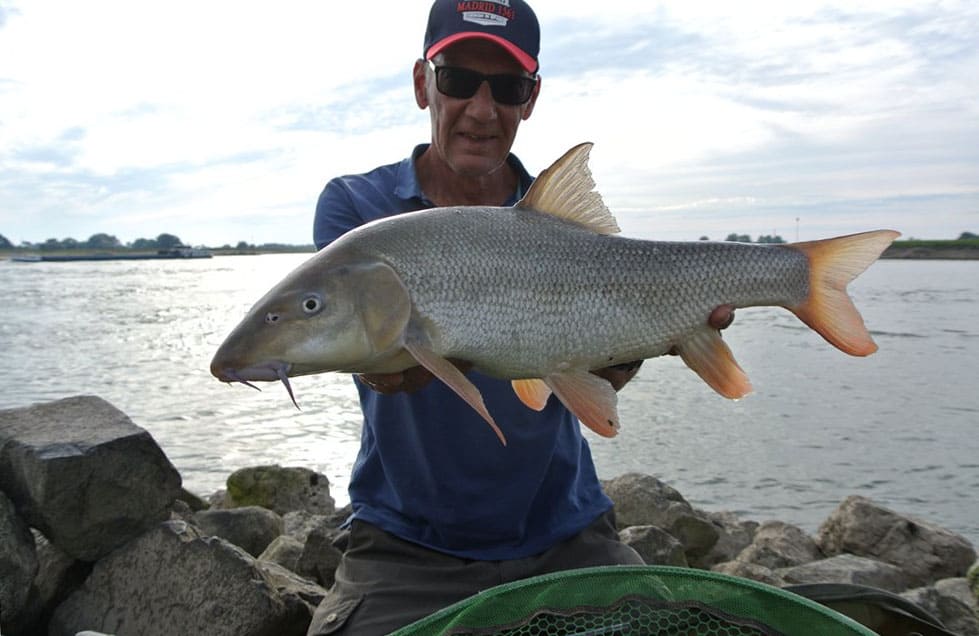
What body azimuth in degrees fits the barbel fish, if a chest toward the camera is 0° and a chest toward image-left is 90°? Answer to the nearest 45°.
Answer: approximately 90°

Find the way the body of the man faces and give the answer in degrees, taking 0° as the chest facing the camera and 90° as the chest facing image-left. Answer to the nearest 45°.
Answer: approximately 0°

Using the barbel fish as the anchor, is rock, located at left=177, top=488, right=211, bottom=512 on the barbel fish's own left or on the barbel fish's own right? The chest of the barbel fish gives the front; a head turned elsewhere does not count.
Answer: on the barbel fish's own right

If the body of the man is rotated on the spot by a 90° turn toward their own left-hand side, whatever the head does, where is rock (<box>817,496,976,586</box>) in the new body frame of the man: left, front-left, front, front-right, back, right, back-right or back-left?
front-left

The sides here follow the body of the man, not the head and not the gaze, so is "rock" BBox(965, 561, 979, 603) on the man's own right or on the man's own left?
on the man's own left
